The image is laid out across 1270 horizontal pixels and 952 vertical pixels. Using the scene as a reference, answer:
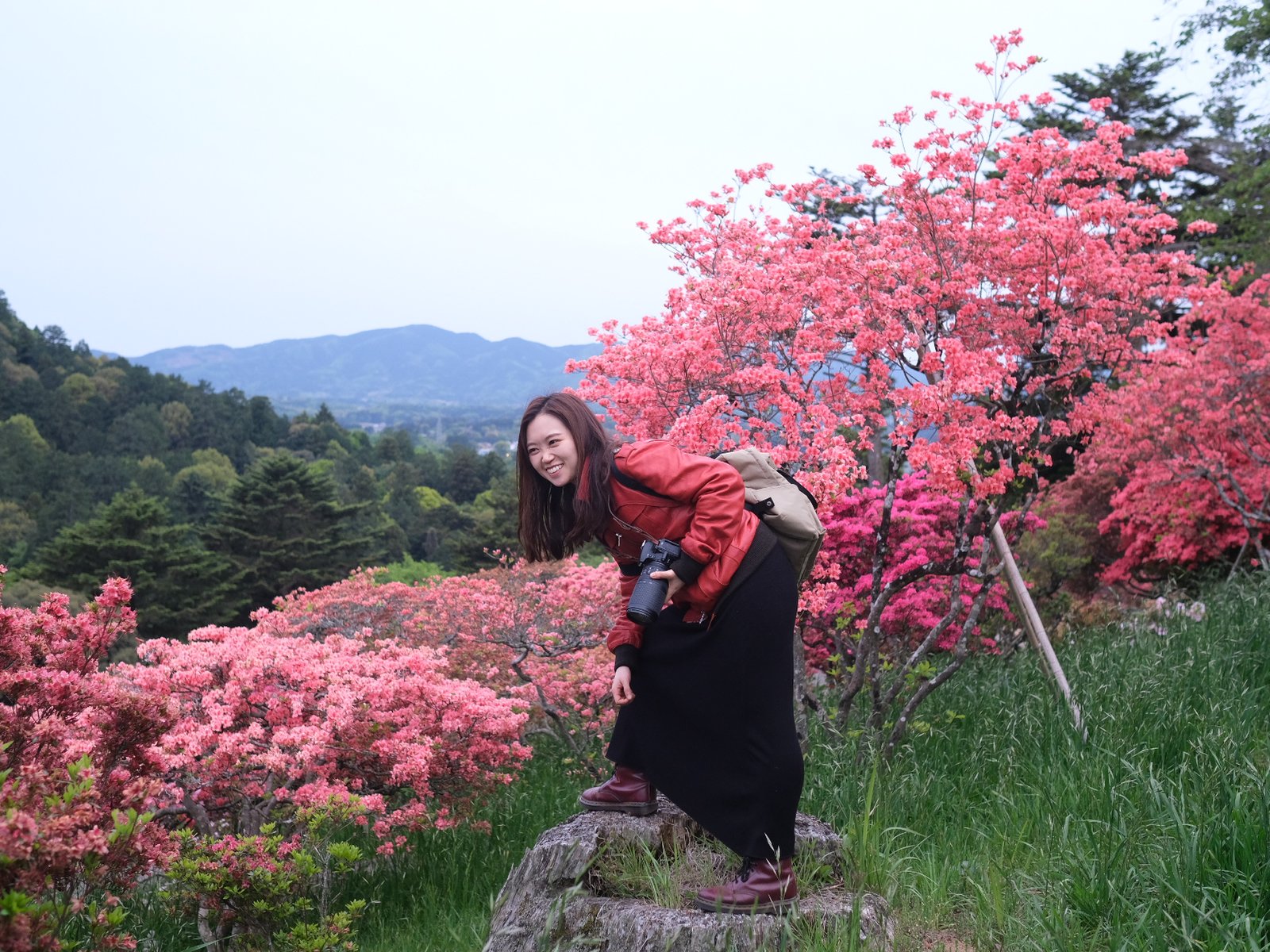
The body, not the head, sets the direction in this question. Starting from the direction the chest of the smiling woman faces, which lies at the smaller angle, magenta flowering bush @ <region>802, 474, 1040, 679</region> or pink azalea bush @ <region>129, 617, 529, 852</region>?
the pink azalea bush

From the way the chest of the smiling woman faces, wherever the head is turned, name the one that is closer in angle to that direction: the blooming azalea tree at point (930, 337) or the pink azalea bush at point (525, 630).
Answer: the pink azalea bush

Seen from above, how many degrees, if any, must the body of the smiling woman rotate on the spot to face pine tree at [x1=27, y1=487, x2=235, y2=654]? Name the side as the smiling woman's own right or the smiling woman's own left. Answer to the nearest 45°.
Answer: approximately 45° to the smiling woman's own right

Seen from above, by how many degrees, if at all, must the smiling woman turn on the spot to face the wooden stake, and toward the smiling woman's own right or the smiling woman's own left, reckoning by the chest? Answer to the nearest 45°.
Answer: approximately 135° to the smiling woman's own right

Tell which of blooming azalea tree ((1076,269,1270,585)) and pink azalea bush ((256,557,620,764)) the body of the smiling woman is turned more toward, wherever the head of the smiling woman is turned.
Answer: the pink azalea bush

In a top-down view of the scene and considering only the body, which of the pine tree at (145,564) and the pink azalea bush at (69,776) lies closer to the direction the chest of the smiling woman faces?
the pink azalea bush

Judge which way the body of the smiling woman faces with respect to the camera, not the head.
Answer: to the viewer's left

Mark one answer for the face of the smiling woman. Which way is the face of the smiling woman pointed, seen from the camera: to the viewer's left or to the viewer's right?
to the viewer's left

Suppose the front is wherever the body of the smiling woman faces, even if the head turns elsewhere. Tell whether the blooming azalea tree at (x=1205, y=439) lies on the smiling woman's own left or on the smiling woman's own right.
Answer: on the smiling woman's own right
